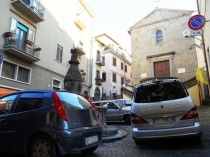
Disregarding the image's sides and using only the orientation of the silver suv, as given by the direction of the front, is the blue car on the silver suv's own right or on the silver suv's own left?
on the silver suv's own left

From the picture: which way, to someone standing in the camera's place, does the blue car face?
facing away from the viewer and to the left of the viewer

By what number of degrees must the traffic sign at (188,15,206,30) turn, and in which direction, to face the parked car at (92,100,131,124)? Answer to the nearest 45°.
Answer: approximately 135° to its right

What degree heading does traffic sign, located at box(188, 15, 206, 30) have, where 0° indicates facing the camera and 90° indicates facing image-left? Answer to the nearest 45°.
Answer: approximately 0°

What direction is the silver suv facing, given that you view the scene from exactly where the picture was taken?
facing away from the viewer

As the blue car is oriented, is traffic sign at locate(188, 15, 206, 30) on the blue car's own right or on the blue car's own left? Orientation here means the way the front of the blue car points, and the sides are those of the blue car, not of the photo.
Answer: on the blue car's own right
